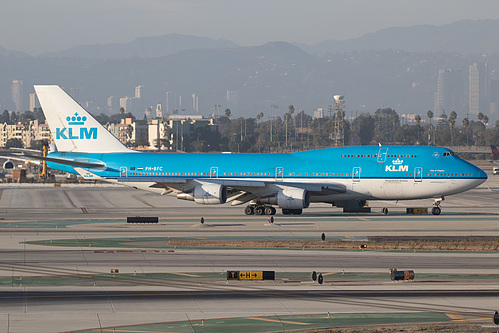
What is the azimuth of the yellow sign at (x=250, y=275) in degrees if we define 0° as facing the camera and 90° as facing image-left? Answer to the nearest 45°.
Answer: approximately 0°
